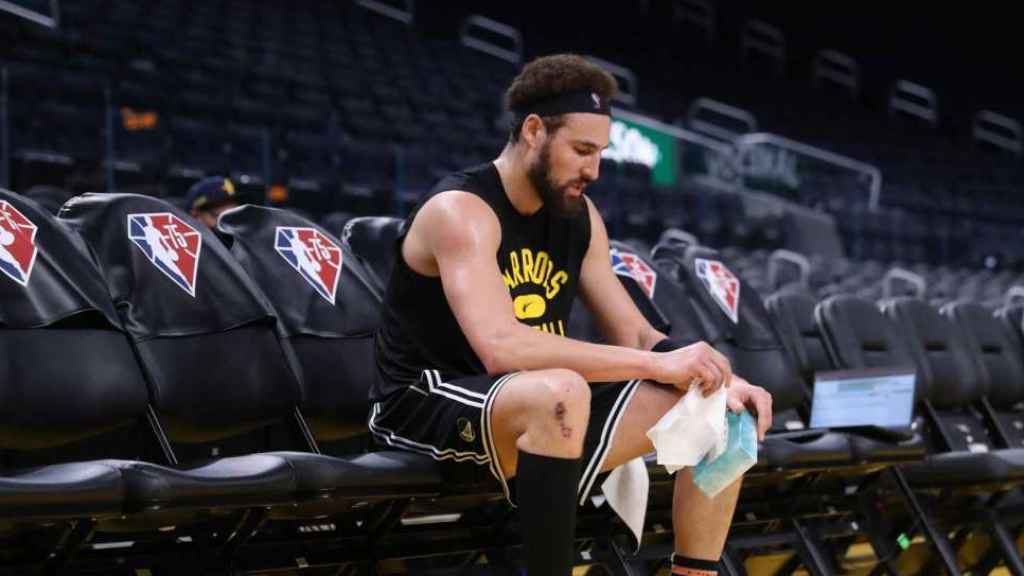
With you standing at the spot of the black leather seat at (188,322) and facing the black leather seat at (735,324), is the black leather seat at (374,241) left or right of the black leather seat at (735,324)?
left

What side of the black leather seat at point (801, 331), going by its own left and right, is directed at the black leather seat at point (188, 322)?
right

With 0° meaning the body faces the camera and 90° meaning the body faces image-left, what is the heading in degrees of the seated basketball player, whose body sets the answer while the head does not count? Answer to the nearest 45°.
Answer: approximately 315°

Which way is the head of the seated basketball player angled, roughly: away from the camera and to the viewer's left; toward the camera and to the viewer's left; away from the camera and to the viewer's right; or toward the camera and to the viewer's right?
toward the camera and to the viewer's right

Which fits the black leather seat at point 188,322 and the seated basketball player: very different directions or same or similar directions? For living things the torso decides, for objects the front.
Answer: same or similar directions

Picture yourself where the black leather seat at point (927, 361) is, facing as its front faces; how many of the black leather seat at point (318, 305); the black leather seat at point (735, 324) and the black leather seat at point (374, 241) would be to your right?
3

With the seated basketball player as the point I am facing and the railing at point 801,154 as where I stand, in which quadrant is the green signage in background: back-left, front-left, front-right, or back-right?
front-right

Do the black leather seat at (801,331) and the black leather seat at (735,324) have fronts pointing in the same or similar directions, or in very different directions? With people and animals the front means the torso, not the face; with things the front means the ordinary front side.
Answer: same or similar directions

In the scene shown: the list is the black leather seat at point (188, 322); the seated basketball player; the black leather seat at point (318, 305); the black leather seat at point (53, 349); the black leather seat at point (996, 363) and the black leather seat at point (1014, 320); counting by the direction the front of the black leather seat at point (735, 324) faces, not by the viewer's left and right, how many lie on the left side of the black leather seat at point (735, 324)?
2

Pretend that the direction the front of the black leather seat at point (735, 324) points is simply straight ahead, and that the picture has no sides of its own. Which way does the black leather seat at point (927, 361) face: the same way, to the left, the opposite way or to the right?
the same way

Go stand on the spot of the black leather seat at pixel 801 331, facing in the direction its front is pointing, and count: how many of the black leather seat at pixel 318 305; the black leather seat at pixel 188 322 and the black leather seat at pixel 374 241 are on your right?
3

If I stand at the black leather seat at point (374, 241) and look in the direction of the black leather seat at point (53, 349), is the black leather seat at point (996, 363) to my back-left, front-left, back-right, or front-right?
back-left

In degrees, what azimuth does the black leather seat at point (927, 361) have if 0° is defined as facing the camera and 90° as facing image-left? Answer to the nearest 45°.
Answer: approximately 315°

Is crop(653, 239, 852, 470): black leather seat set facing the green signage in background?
no

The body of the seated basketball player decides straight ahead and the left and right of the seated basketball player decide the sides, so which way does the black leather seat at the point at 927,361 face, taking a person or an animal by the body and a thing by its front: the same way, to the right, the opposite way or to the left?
the same way

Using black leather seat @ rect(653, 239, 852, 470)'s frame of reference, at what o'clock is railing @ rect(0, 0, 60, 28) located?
The railing is roughly at 6 o'clock from the black leather seat.
